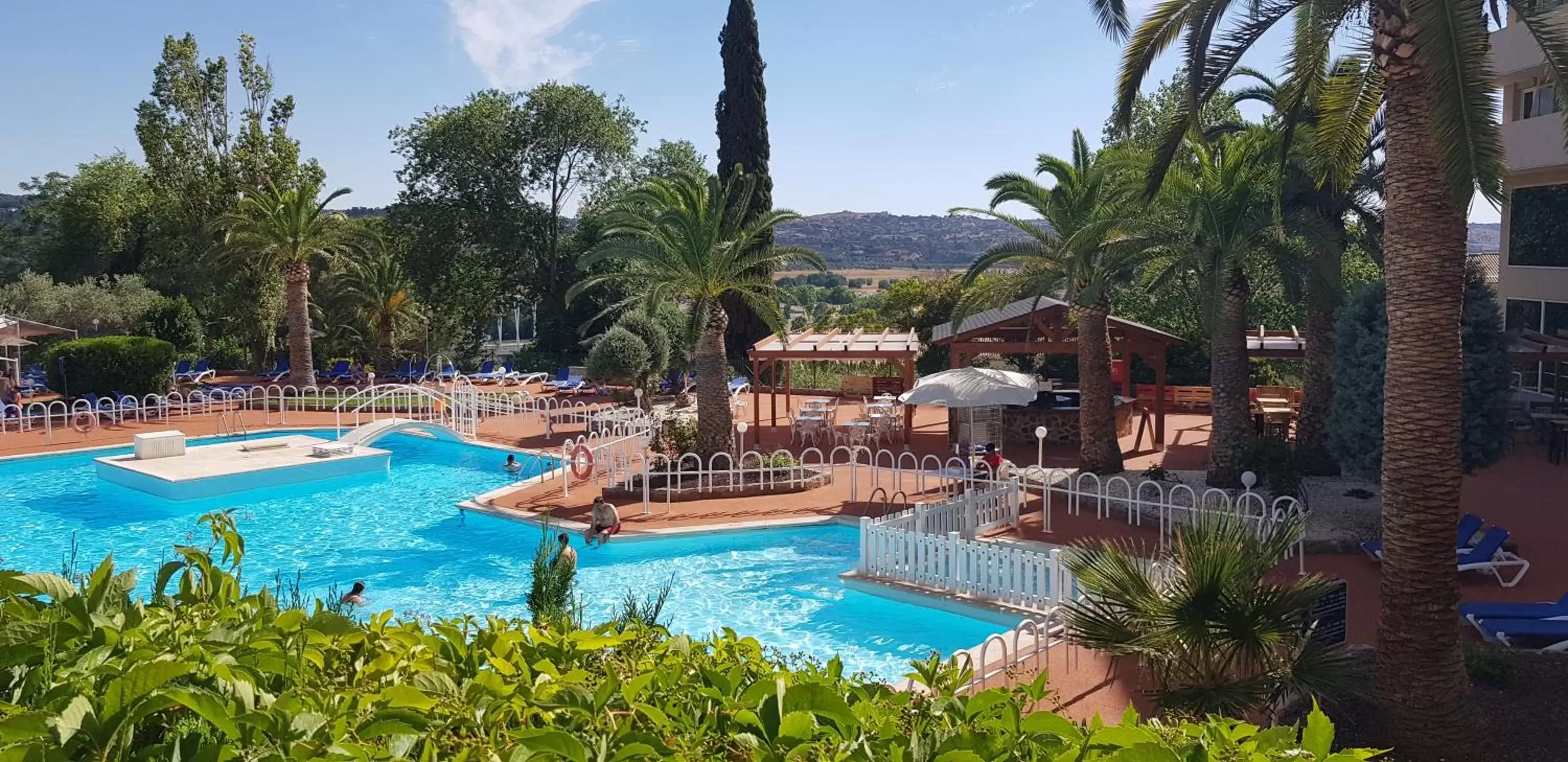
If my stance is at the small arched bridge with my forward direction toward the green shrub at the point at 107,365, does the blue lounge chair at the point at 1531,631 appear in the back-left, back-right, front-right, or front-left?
back-left

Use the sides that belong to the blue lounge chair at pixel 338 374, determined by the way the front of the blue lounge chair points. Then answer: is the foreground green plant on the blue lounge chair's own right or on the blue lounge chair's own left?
on the blue lounge chair's own left

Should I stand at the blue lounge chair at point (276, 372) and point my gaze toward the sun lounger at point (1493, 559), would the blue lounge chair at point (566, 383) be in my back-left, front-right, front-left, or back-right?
front-left

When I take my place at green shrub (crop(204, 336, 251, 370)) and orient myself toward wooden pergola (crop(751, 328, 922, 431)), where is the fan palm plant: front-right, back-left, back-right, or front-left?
front-right

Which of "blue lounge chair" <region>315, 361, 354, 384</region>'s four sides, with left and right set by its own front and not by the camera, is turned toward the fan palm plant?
left

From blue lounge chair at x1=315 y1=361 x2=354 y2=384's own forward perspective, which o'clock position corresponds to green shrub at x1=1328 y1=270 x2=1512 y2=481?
The green shrub is roughly at 8 o'clock from the blue lounge chair.
